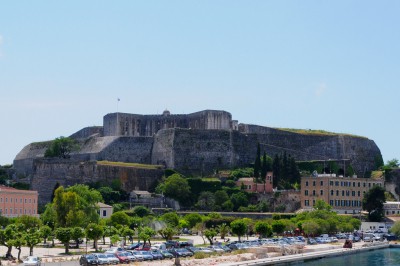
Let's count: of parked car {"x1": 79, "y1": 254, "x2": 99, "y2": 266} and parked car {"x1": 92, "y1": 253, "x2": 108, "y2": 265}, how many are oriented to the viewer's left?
0

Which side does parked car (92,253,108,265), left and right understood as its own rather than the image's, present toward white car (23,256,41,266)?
right

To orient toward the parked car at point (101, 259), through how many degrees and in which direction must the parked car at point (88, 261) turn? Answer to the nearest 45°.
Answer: approximately 90° to its left

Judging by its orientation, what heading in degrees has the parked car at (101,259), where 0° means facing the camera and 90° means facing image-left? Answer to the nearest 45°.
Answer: approximately 315°

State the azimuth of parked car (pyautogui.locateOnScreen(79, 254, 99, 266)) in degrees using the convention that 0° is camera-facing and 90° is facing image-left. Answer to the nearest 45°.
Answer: approximately 315°

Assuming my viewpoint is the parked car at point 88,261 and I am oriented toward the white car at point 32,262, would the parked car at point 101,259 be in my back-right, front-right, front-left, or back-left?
back-right

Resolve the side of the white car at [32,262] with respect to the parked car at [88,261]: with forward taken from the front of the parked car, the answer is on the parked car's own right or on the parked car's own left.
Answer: on the parked car's own right

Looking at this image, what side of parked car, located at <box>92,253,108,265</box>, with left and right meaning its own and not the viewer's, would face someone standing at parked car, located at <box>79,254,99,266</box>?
right
